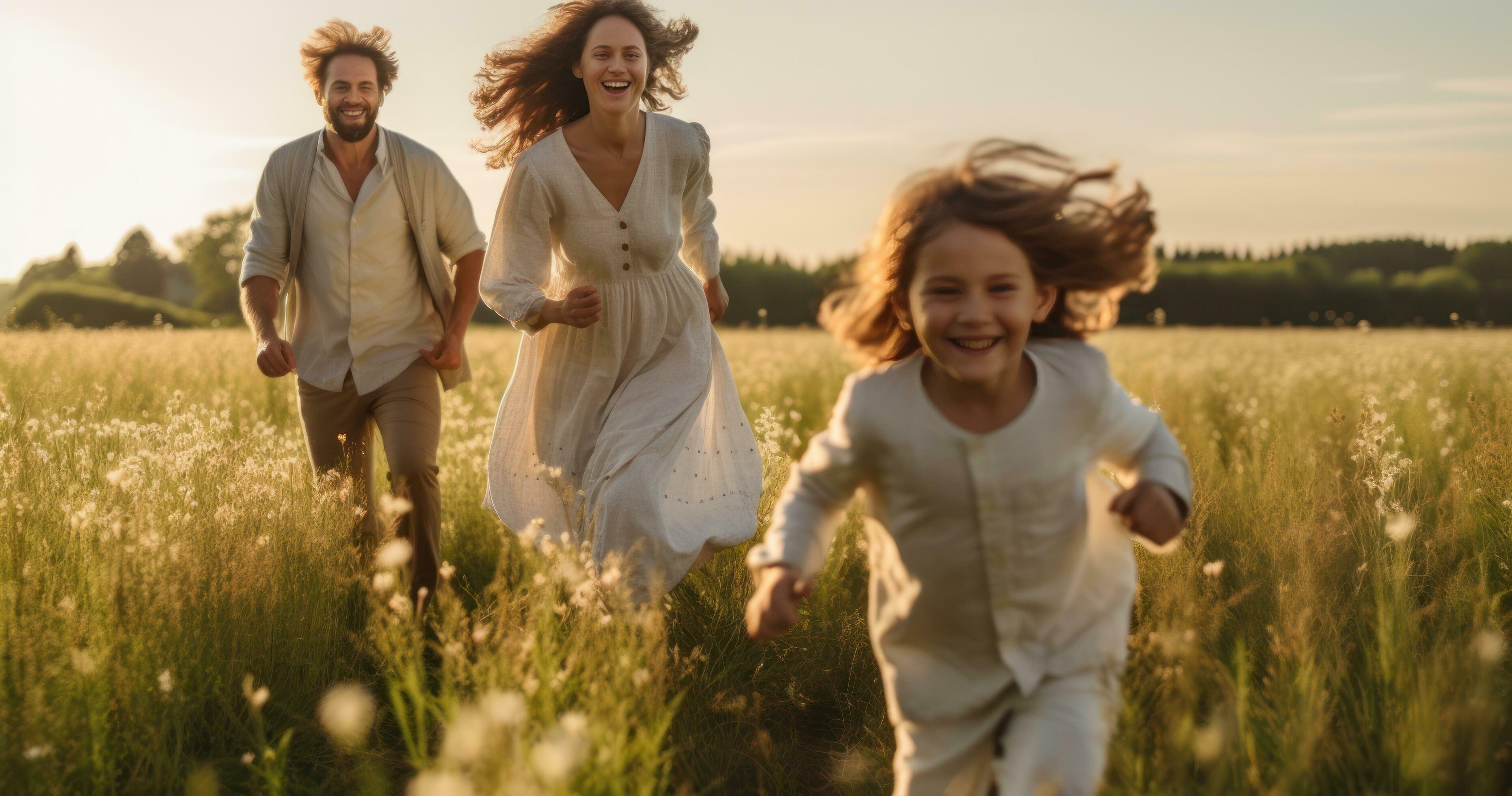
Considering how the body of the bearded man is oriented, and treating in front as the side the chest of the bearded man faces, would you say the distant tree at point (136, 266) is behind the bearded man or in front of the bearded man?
behind

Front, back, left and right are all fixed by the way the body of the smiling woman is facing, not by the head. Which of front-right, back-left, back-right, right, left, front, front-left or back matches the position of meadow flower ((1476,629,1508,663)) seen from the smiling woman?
front-left

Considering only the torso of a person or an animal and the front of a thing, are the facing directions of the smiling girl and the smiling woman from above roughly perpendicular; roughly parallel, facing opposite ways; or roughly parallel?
roughly parallel

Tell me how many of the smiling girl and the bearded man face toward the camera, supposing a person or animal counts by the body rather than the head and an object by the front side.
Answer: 2

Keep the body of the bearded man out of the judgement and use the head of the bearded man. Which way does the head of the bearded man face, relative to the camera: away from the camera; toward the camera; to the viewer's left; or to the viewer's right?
toward the camera

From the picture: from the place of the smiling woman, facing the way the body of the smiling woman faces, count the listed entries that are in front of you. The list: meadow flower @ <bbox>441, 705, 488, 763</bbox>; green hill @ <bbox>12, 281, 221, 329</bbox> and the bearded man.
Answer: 1

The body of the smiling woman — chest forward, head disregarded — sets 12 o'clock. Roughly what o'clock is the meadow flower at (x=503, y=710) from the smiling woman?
The meadow flower is roughly at 12 o'clock from the smiling woman.

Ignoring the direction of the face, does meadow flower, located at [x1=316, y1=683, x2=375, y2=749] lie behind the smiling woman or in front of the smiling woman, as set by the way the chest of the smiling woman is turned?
in front

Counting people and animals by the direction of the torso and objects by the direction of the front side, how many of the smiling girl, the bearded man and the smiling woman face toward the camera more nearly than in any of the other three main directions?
3

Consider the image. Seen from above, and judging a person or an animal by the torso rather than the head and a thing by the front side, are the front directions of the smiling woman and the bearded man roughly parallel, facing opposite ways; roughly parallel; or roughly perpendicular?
roughly parallel

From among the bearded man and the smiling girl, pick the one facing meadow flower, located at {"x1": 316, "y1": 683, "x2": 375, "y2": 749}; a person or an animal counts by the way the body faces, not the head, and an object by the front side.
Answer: the bearded man

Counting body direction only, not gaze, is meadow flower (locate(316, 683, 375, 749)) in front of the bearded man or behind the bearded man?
in front

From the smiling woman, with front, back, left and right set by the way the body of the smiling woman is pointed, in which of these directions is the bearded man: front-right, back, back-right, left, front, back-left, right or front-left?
back-right

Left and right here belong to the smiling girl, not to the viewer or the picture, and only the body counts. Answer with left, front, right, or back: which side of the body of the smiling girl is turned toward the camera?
front

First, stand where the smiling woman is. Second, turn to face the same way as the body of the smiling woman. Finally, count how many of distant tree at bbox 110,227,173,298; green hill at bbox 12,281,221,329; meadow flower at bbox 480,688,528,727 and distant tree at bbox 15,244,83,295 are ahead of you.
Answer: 1

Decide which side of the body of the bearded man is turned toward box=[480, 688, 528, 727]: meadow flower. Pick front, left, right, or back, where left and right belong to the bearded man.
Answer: front

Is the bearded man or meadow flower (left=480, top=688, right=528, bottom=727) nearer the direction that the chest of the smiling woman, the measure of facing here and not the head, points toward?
the meadow flower
